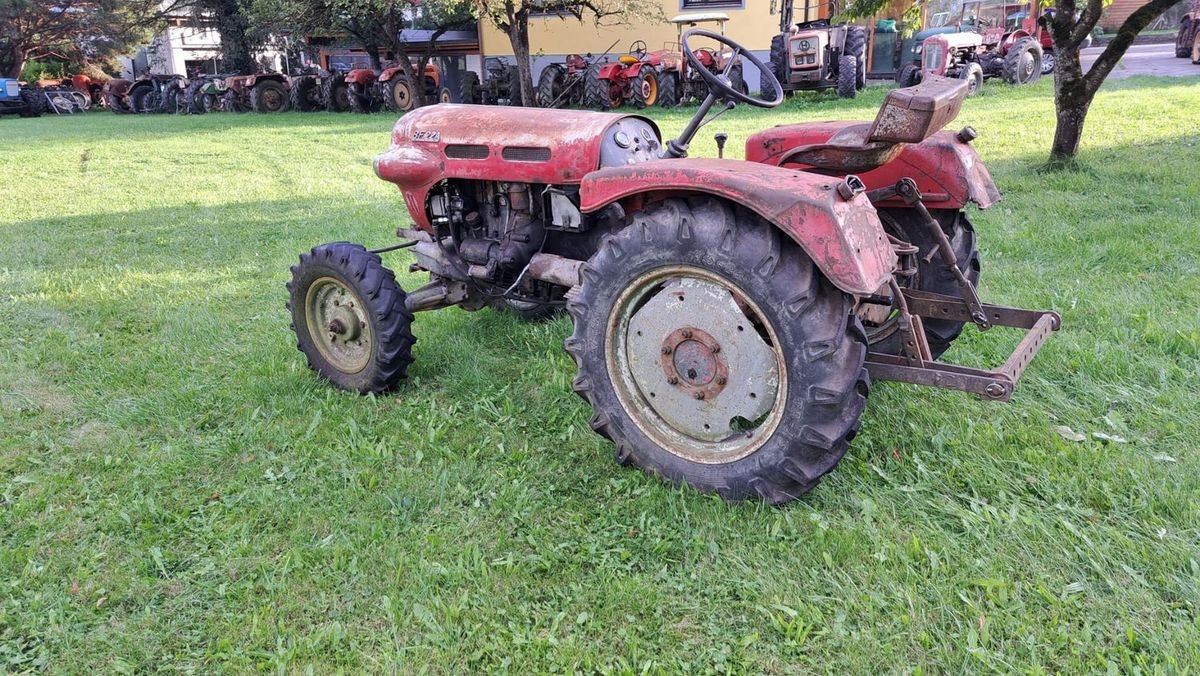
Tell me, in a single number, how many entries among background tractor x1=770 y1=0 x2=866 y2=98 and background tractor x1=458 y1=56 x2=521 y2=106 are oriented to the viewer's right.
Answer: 0

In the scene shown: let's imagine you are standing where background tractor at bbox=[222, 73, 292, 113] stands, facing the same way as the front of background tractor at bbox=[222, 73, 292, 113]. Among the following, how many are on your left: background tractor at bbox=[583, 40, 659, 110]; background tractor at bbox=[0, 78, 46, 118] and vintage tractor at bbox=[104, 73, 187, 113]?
1

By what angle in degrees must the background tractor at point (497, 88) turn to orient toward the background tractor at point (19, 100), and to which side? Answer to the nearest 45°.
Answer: approximately 90° to its right

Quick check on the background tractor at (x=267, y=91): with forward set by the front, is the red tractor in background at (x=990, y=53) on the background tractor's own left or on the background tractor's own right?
on the background tractor's own left

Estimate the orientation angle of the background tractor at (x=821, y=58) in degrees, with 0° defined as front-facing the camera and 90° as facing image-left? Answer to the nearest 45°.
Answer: approximately 0°

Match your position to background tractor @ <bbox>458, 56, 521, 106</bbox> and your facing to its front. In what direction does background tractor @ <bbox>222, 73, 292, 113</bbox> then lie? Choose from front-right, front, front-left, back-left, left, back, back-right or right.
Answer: right

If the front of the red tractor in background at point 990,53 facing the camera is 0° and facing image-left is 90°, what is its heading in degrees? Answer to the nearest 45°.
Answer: approximately 45°
